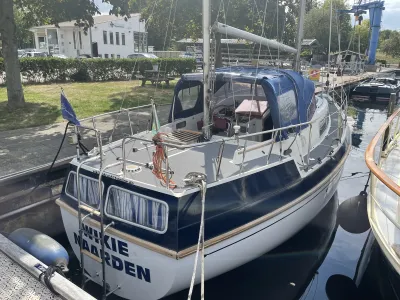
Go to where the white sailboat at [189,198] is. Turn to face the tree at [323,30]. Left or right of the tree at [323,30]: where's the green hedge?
left

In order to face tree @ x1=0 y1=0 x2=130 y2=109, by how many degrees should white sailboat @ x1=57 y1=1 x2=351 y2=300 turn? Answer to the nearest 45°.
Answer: approximately 90° to its left

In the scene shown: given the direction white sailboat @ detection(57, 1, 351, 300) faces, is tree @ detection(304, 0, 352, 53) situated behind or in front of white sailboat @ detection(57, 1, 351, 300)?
in front

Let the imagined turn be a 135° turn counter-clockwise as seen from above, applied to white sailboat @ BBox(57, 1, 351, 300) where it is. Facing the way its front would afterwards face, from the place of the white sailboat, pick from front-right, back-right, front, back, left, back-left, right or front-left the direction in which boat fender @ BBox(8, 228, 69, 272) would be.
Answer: front

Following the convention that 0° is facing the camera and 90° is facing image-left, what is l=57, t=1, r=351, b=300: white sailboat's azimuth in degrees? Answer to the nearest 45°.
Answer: approximately 225°

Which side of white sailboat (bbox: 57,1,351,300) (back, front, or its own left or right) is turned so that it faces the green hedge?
left

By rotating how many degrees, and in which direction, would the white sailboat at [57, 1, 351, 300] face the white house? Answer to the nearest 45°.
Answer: approximately 45° to its left
